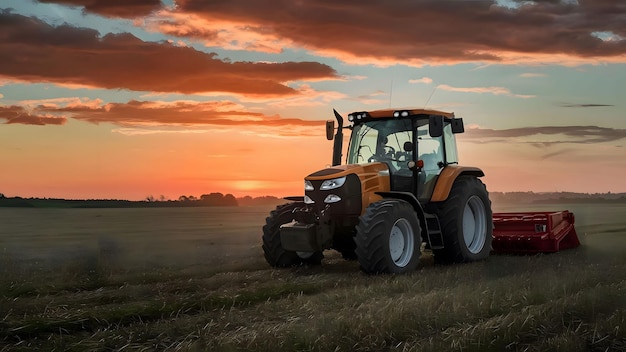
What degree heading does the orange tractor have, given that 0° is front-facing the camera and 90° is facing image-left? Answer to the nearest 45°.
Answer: approximately 45°

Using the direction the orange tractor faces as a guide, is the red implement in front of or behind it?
behind
